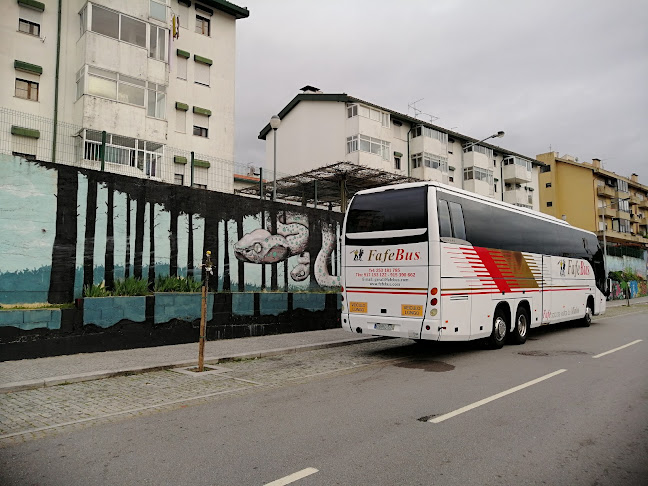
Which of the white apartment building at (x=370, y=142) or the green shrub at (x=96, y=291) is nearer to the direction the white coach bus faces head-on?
the white apartment building

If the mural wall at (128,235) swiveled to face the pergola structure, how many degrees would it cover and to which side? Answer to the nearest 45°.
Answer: approximately 90° to its left

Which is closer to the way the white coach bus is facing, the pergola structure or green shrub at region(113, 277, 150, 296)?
the pergola structure

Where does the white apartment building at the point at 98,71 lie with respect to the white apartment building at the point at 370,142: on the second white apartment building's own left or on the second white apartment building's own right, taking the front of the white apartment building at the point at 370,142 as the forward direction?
on the second white apartment building's own right

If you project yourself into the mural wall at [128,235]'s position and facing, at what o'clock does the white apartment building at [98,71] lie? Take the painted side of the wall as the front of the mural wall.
The white apartment building is roughly at 7 o'clock from the mural wall.

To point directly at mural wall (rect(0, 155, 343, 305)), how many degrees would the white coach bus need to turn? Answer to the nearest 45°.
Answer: approximately 135° to its left

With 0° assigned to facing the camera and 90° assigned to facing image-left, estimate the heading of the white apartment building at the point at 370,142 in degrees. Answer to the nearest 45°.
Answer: approximately 315°

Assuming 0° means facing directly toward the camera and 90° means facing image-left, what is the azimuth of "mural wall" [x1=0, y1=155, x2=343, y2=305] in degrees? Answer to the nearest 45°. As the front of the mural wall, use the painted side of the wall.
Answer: approximately 315°

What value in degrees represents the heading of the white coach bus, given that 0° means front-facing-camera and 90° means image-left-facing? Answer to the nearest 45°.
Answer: approximately 225°

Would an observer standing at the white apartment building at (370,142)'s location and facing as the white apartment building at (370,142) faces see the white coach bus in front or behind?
in front

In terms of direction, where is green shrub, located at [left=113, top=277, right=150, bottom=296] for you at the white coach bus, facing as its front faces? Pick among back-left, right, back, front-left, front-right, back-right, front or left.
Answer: back-left

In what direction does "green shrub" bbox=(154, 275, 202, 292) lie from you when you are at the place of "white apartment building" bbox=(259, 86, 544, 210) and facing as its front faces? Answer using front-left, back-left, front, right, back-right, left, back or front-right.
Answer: front-right

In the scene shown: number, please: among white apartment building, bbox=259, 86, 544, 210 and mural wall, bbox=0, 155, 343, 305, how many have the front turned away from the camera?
0

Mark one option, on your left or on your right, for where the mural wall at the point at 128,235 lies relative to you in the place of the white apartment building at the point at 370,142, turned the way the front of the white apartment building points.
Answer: on your right
